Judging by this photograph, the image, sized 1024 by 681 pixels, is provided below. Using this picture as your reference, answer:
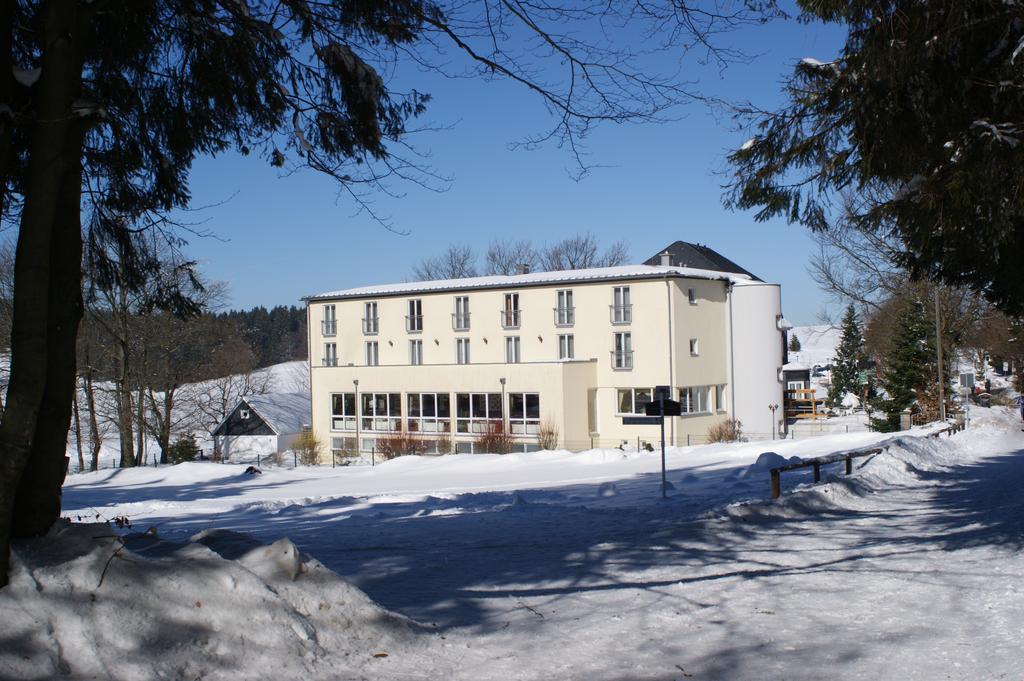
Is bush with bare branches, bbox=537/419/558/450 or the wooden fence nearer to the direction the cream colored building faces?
the bush with bare branches

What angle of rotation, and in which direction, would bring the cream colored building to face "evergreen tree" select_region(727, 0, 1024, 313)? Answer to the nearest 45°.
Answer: approximately 45° to its left

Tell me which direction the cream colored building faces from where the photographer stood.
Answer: facing the viewer and to the left of the viewer

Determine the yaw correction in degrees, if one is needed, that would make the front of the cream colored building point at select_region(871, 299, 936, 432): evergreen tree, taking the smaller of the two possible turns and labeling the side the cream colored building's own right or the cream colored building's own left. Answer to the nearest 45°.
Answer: approximately 135° to the cream colored building's own left

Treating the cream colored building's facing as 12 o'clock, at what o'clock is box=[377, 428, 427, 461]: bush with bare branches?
The bush with bare branches is roughly at 1 o'clock from the cream colored building.

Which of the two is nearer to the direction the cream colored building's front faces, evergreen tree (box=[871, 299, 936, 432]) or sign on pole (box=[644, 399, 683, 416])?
the sign on pole

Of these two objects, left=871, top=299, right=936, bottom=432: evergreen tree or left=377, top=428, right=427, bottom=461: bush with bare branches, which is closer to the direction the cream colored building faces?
the bush with bare branches

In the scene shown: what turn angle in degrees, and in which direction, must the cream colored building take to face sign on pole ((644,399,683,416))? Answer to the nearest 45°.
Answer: approximately 45° to its left

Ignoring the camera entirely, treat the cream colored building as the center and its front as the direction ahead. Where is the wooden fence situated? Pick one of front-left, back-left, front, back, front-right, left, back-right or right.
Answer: front-left

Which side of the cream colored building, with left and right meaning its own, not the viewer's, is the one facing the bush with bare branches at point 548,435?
front

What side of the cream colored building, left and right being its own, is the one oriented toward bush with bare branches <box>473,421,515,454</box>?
front
